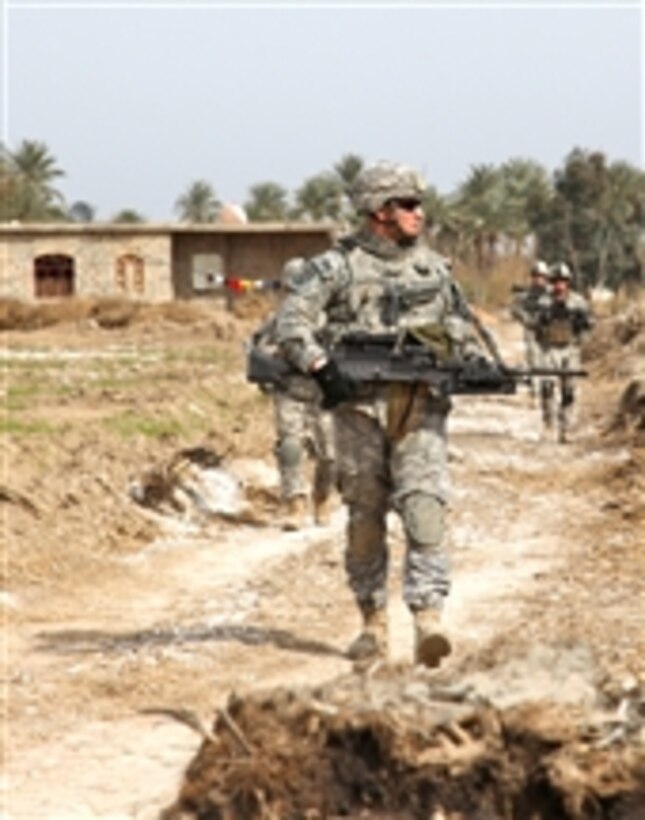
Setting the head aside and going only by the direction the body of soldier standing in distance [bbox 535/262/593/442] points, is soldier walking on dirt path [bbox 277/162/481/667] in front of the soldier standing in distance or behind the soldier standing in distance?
in front

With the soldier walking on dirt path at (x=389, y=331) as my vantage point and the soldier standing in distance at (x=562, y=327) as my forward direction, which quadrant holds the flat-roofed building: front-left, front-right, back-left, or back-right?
front-left

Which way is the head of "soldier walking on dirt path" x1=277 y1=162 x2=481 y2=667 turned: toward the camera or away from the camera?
toward the camera

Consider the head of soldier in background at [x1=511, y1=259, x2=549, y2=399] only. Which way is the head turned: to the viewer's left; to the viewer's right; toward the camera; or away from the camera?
toward the camera

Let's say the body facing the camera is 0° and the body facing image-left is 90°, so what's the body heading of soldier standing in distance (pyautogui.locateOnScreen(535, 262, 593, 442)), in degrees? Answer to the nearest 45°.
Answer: approximately 0°

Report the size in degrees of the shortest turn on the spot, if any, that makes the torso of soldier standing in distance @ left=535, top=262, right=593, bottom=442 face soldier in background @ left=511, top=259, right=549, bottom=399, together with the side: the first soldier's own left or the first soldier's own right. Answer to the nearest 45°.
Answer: approximately 135° to the first soldier's own right

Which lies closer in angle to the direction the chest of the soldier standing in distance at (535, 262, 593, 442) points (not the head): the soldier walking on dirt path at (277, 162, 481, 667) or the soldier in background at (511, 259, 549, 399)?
the soldier walking on dirt path

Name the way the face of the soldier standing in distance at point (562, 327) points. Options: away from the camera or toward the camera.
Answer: toward the camera

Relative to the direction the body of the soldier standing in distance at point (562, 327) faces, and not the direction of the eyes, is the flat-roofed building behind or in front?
behind

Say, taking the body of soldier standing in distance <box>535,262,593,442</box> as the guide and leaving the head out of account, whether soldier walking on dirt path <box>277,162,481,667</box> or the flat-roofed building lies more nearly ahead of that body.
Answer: the soldier walking on dirt path

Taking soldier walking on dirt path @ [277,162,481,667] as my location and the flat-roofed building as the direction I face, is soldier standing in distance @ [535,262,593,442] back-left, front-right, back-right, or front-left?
front-right
